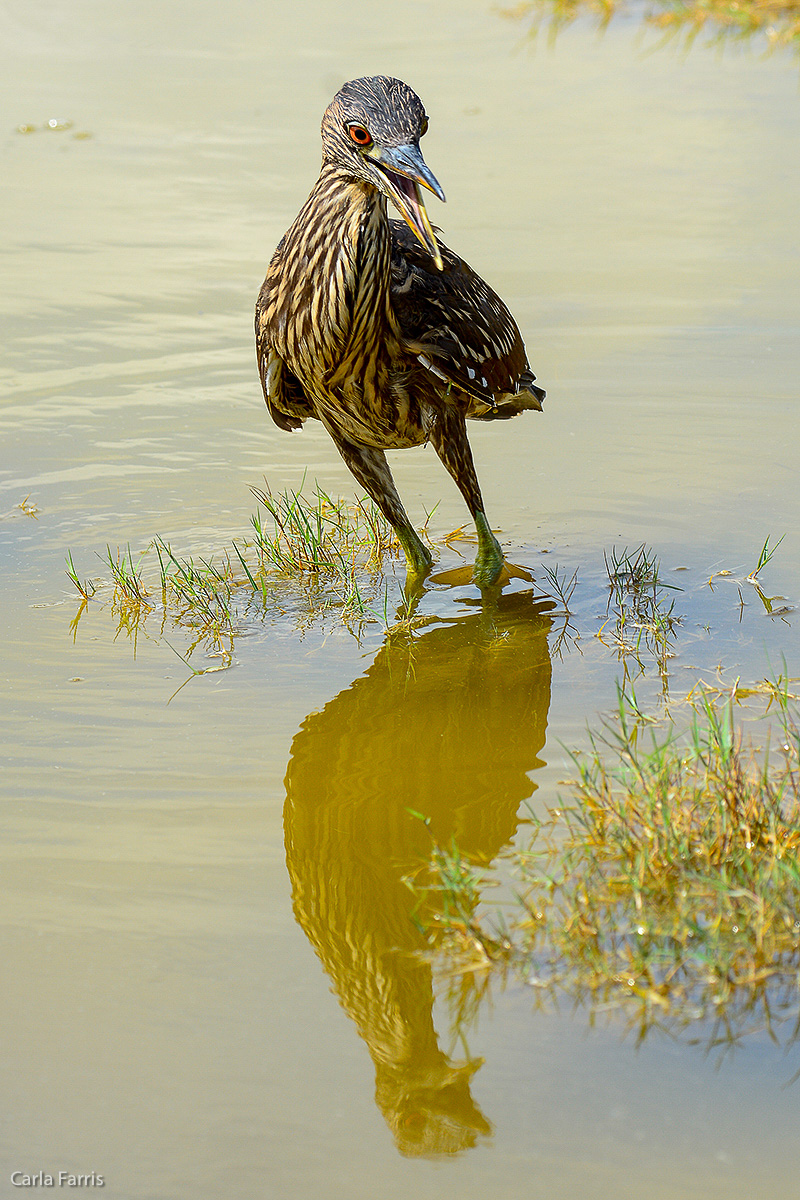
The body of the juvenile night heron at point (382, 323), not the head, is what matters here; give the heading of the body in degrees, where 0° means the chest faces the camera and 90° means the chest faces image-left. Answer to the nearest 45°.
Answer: approximately 45°

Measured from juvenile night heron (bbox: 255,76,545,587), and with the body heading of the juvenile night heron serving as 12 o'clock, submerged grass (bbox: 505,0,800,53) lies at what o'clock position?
The submerged grass is roughly at 5 o'clock from the juvenile night heron.
